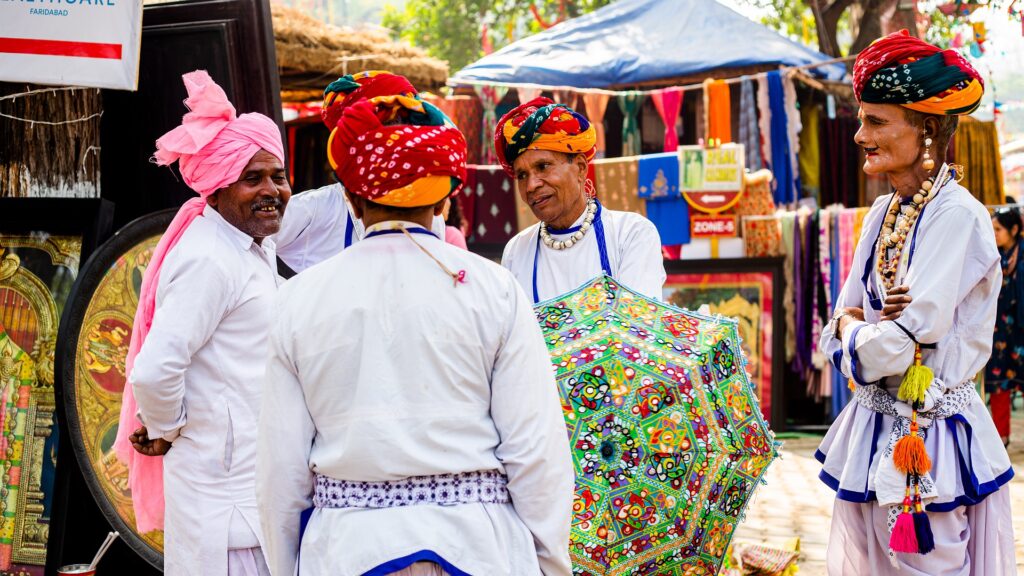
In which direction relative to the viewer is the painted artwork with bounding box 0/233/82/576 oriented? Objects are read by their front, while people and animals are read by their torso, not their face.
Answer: toward the camera

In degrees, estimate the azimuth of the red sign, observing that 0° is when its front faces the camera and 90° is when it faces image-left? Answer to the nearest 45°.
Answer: approximately 0°

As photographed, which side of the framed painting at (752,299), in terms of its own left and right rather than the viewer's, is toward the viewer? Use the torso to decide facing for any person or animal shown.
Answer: front

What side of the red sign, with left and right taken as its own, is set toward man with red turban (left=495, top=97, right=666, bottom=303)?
front

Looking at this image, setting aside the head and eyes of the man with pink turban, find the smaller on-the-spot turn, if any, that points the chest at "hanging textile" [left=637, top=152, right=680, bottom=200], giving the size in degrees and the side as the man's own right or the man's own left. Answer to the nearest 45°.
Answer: approximately 45° to the man's own left

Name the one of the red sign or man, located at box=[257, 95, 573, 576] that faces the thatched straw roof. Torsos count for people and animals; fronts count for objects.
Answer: the man

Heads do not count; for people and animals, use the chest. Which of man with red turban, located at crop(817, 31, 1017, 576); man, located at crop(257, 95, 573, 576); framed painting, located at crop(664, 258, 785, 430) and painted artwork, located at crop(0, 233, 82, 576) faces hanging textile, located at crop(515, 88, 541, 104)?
the man

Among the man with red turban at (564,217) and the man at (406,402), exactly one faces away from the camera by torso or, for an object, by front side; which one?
the man

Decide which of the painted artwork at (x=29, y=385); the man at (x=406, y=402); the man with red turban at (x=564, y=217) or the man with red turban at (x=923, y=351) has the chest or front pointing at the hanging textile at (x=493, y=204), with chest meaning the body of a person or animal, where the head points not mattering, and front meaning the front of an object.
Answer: the man

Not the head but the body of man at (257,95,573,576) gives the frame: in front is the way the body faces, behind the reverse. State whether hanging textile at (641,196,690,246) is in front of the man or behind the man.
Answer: in front

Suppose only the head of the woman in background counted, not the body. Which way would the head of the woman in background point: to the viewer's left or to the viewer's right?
to the viewer's left

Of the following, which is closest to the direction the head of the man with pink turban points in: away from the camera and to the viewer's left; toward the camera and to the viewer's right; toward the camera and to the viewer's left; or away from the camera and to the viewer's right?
toward the camera and to the viewer's right

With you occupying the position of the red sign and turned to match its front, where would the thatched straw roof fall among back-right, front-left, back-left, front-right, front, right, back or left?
right

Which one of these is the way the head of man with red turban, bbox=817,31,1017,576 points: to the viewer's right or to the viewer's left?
to the viewer's left

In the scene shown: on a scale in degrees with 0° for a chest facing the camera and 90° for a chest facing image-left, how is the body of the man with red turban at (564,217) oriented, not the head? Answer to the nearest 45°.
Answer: approximately 45°
